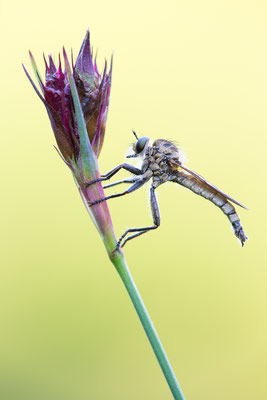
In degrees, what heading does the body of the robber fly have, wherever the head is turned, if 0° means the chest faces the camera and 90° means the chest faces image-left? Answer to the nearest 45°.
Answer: approximately 90°
